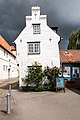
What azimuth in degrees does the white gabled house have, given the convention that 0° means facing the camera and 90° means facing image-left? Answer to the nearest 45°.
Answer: approximately 0°

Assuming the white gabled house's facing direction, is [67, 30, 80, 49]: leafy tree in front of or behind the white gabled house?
behind
